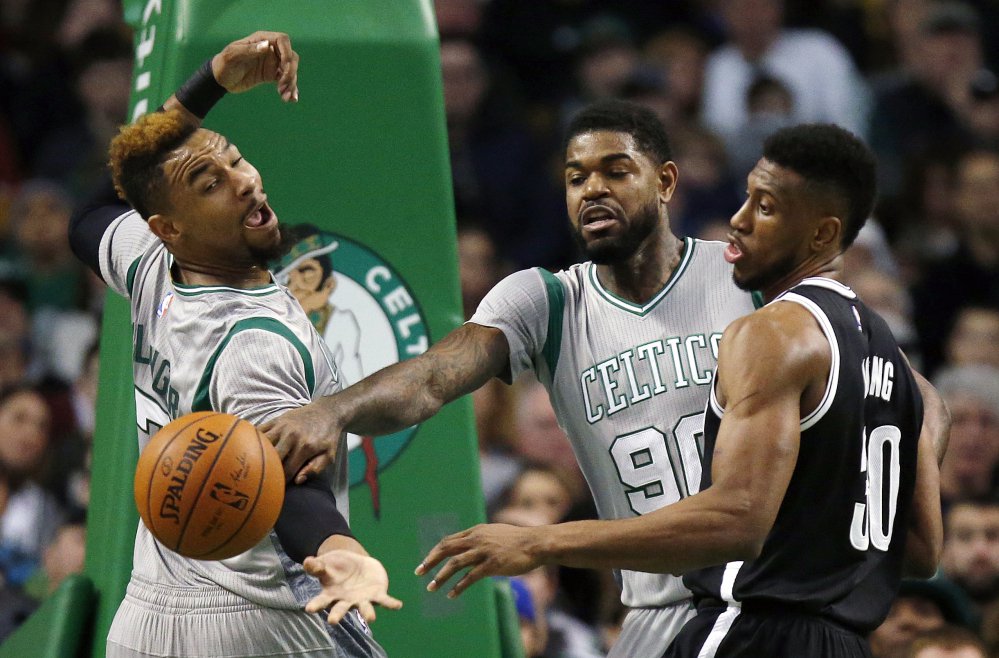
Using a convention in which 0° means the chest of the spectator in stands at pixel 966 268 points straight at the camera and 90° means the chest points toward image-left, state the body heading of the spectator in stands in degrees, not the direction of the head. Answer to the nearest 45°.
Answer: approximately 0°

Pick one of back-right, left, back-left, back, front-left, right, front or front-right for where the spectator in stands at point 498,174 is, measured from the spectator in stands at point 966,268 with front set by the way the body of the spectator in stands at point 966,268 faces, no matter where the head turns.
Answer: right

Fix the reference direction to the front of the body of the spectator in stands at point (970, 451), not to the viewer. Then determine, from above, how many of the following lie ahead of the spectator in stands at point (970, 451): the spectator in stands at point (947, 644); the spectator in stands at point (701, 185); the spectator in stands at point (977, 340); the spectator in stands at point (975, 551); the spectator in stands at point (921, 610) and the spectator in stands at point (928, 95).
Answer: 3

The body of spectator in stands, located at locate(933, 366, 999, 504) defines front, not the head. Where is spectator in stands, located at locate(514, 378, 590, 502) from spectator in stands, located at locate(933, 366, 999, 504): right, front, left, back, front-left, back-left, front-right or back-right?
right

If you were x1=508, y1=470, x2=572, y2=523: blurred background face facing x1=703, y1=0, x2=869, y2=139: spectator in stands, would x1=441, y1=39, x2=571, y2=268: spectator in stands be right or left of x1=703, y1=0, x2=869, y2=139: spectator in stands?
left

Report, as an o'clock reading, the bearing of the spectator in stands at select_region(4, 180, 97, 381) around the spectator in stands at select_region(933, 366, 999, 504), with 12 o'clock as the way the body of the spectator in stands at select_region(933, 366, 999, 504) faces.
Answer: the spectator in stands at select_region(4, 180, 97, 381) is roughly at 3 o'clock from the spectator in stands at select_region(933, 366, 999, 504).

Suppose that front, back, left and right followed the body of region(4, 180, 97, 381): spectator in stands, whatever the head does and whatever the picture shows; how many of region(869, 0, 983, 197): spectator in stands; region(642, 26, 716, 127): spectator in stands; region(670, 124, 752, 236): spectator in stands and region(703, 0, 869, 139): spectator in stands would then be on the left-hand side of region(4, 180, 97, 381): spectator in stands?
4

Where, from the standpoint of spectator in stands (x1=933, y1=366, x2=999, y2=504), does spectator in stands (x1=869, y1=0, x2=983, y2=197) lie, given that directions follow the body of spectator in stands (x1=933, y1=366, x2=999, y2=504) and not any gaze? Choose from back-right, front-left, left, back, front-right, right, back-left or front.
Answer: back

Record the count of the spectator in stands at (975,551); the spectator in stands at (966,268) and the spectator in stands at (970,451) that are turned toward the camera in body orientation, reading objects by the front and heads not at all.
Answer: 3

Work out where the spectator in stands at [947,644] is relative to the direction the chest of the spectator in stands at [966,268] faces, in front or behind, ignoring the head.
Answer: in front

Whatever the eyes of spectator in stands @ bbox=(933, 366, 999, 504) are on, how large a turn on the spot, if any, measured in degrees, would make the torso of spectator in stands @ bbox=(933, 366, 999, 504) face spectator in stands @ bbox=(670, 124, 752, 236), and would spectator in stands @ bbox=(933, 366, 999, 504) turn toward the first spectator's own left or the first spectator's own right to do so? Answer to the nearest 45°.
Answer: approximately 135° to the first spectator's own right

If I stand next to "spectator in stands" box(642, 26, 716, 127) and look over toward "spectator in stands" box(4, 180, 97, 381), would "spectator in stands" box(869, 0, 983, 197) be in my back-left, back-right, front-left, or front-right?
back-left
